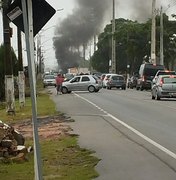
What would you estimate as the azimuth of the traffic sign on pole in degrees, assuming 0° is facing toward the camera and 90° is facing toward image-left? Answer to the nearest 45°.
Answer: approximately 180°

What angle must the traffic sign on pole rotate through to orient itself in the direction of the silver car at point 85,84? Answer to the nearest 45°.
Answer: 0° — it already faces it

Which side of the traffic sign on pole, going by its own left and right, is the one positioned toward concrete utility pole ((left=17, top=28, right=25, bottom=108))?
front

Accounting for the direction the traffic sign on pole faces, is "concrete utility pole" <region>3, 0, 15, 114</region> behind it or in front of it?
in front
